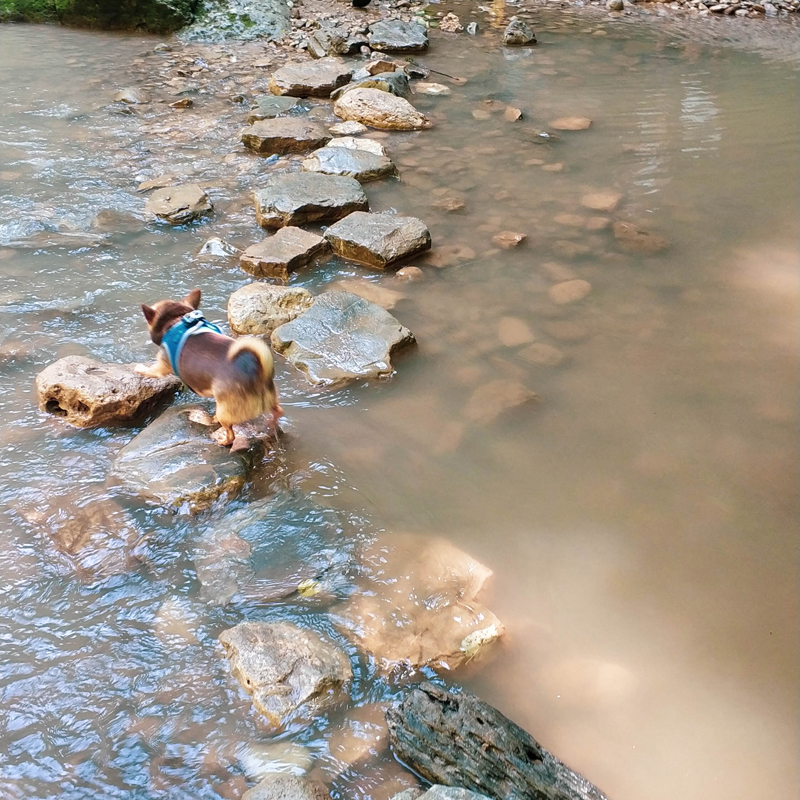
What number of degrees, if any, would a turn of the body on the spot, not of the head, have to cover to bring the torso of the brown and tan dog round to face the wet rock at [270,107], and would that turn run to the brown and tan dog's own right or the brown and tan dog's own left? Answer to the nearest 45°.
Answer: approximately 45° to the brown and tan dog's own right

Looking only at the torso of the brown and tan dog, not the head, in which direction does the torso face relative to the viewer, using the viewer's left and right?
facing away from the viewer and to the left of the viewer

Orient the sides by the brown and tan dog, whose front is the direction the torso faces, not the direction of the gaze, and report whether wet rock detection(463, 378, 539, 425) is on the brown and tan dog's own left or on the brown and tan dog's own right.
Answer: on the brown and tan dog's own right

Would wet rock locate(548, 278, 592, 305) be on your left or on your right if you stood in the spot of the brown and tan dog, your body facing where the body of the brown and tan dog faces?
on your right

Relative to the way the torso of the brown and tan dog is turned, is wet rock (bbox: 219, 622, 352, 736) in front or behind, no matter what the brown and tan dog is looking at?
behind

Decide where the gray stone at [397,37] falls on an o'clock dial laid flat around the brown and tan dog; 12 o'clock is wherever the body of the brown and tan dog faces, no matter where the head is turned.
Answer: The gray stone is roughly at 2 o'clock from the brown and tan dog.

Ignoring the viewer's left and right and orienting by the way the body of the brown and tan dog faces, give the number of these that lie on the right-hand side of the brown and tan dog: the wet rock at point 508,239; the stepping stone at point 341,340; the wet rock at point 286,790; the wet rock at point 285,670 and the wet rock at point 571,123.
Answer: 3

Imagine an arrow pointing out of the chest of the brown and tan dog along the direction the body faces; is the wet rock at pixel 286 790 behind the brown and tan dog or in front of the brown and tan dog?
behind

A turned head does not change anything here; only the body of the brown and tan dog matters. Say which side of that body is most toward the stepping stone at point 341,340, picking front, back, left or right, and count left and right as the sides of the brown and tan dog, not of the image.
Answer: right

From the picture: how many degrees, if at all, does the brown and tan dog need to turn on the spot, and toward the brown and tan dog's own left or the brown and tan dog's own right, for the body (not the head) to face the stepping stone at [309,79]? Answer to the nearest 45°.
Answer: approximately 45° to the brown and tan dog's own right
